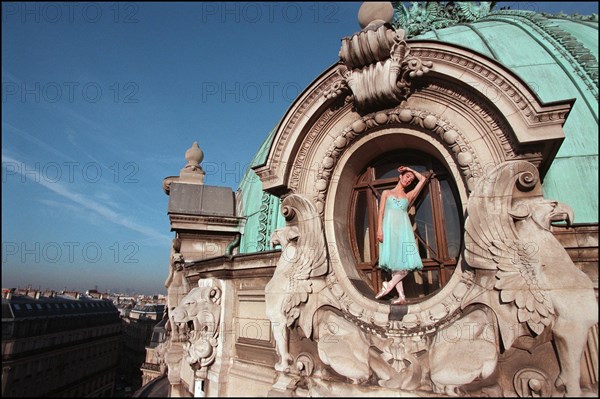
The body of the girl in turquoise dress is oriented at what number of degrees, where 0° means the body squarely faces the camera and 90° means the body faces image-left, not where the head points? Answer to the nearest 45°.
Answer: approximately 0°

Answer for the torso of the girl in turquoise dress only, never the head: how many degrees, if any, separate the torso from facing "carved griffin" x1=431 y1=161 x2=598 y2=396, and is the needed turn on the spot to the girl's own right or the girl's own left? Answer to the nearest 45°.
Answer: approximately 45° to the girl's own left

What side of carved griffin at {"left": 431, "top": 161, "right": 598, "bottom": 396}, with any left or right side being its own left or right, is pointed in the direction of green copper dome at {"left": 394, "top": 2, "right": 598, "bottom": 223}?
left

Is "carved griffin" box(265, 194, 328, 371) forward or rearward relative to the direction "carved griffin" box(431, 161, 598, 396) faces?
rearward

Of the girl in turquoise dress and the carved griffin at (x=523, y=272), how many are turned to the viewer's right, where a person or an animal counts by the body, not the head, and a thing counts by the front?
1

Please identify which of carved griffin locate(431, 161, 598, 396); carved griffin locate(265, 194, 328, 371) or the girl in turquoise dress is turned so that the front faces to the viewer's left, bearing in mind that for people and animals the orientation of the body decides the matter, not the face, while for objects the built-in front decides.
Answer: carved griffin locate(265, 194, 328, 371)

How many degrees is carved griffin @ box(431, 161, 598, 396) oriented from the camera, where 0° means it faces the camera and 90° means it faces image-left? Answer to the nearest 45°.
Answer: approximately 270°

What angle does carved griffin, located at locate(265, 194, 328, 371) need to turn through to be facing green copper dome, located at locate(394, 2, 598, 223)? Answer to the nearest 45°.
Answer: approximately 180°

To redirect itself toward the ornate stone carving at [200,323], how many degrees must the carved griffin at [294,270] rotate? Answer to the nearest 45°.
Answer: approximately 45° to its right

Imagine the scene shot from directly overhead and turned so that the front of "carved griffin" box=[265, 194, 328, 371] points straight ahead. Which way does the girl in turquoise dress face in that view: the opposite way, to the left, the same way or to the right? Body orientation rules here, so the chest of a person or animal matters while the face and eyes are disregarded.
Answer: to the left

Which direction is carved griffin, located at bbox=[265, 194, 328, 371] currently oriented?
to the viewer's left

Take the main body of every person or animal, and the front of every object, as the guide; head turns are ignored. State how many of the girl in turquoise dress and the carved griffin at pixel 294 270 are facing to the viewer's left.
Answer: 1

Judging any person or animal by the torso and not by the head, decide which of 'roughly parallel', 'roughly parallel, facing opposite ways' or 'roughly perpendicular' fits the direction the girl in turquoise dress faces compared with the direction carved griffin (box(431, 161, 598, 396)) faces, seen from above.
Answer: roughly perpendicular

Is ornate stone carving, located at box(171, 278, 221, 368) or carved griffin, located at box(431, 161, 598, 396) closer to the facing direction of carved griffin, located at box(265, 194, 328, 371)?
the ornate stone carving
